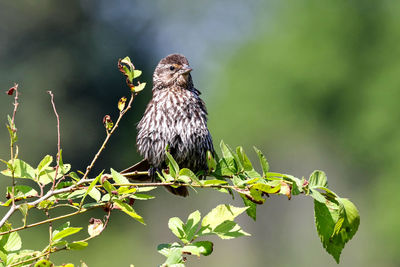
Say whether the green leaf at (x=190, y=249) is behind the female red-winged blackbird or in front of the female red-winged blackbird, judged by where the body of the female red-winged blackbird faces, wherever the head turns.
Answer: in front

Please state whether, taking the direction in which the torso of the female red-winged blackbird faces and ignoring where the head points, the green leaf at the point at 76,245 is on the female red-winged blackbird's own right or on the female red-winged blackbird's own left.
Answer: on the female red-winged blackbird's own right

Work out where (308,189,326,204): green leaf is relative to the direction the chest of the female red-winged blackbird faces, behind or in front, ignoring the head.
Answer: in front
